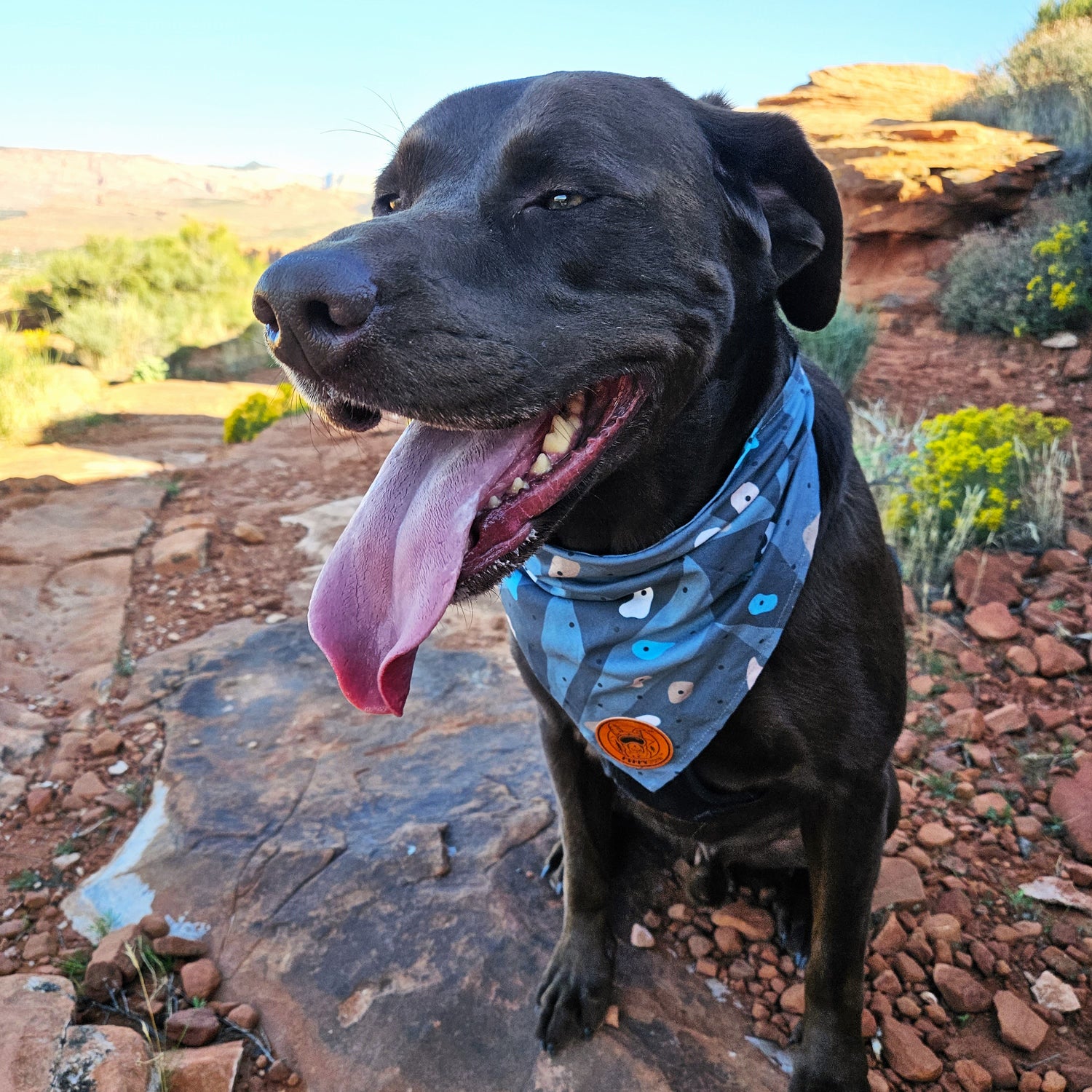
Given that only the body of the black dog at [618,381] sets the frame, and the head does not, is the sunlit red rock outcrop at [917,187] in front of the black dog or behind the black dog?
behind

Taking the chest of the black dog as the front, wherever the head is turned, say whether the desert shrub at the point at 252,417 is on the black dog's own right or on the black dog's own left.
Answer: on the black dog's own right

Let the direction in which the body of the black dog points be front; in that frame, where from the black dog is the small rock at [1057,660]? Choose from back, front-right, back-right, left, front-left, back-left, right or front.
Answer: back

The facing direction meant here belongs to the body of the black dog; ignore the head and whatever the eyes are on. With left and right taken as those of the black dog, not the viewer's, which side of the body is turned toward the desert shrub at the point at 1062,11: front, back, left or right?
back

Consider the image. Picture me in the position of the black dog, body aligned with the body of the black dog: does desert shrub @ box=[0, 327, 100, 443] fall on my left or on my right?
on my right

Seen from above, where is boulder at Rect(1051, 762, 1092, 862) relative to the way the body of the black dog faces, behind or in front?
behind

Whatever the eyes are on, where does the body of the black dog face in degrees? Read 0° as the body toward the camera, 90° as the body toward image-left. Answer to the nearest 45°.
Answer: approximately 45°
